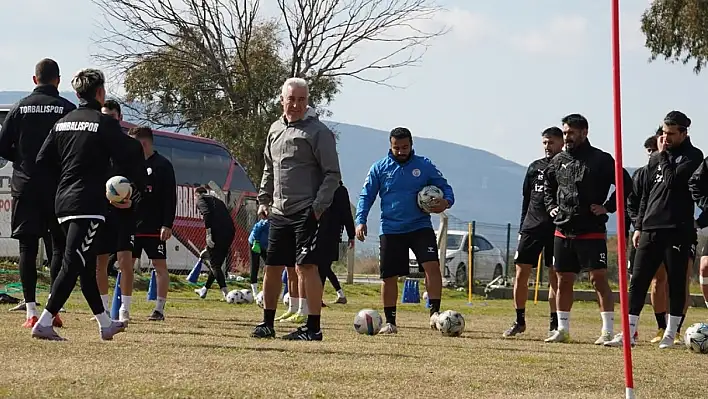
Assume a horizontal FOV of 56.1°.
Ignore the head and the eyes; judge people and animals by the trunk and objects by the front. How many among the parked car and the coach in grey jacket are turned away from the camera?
0

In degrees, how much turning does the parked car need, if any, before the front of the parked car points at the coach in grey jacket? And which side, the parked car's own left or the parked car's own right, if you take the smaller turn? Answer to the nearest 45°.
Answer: approximately 45° to the parked car's own left

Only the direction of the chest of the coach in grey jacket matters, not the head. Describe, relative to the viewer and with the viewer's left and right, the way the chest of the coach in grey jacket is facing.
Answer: facing the viewer and to the left of the viewer

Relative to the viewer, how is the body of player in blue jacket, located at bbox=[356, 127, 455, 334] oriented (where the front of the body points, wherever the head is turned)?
toward the camera

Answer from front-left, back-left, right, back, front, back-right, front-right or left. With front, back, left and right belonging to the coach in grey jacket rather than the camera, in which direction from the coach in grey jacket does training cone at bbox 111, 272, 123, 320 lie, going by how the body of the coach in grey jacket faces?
right

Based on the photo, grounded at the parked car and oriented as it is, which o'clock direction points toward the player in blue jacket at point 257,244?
The player in blue jacket is roughly at 11 o'clock from the parked car.

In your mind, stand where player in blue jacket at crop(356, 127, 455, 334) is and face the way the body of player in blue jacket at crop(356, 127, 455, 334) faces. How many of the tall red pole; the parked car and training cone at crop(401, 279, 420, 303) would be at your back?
2
